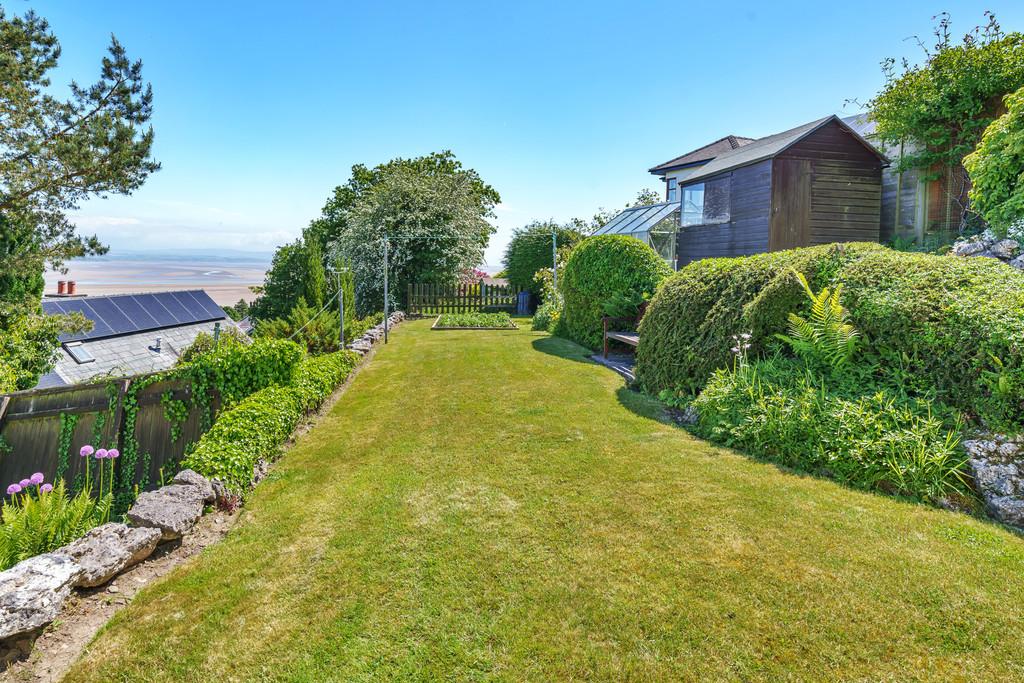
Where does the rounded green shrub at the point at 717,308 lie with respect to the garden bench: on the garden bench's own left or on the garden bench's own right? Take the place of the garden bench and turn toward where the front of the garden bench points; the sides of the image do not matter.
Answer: on the garden bench's own left

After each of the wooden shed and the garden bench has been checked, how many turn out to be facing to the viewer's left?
1

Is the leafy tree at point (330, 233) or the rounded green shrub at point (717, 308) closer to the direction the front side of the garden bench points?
the leafy tree

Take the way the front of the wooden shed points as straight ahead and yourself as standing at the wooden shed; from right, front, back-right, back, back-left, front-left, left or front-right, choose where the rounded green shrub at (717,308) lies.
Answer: front-right

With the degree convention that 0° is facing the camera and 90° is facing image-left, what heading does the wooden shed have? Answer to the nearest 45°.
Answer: approximately 315°

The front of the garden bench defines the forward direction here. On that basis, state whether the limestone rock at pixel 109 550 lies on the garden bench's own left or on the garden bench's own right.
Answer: on the garden bench's own left

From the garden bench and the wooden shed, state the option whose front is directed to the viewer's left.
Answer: the garden bench

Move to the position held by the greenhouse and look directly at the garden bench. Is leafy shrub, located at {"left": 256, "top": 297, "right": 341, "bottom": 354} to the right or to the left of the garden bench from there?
right

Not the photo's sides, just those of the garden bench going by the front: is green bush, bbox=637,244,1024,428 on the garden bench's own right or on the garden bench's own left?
on the garden bench's own left

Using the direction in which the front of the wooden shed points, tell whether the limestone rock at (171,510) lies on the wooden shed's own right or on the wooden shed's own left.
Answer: on the wooden shed's own right

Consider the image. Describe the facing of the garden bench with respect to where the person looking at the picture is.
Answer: facing to the left of the viewer

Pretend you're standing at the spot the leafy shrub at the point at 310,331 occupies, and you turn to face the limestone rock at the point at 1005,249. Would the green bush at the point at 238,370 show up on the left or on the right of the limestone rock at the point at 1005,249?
right

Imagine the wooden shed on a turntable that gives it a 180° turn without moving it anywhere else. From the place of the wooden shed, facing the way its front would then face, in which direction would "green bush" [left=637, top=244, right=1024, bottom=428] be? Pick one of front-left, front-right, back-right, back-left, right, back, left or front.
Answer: back-left
